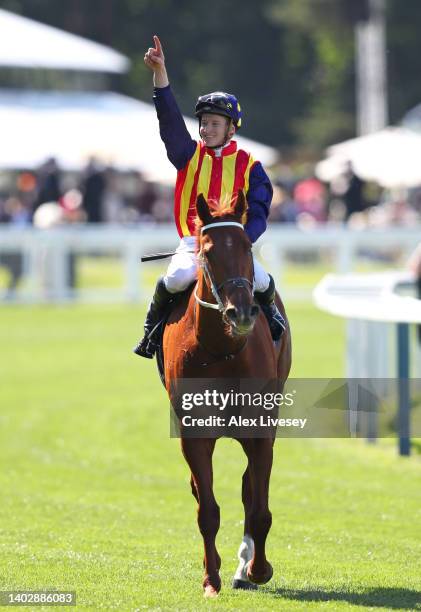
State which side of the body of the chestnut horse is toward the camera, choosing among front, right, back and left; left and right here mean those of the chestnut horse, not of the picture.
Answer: front

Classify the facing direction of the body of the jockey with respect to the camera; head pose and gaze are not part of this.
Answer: toward the camera

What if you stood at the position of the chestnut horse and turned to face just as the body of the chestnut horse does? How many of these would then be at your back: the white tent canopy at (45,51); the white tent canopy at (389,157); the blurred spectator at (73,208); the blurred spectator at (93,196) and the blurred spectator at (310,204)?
5

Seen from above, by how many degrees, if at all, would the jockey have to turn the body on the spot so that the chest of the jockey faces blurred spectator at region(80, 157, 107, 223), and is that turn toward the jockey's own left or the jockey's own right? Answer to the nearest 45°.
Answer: approximately 180°

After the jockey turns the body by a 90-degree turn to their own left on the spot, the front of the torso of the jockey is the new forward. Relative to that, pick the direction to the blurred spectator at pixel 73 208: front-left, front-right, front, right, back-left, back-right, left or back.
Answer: left

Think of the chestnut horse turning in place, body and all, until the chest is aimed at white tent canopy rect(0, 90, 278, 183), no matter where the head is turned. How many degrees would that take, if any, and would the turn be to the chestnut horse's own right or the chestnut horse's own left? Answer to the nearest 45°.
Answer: approximately 180°

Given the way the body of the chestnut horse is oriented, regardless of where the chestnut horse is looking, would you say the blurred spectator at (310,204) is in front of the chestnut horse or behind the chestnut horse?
behind

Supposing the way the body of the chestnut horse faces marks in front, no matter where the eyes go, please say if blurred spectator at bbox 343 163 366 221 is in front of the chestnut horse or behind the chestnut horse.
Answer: behind

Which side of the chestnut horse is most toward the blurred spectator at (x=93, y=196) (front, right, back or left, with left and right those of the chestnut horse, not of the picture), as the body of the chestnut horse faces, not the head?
back

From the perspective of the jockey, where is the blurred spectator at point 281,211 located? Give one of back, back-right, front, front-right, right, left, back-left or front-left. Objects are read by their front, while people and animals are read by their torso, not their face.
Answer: back

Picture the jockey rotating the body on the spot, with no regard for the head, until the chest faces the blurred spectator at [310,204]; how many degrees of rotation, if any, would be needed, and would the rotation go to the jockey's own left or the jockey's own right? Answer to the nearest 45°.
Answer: approximately 180°
